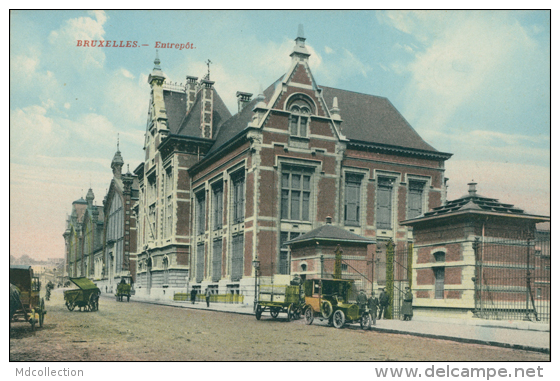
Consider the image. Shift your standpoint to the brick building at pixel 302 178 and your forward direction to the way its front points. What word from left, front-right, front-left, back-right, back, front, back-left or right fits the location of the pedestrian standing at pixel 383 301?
front-left

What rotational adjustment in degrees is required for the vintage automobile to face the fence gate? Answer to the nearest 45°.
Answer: approximately 45° to its left

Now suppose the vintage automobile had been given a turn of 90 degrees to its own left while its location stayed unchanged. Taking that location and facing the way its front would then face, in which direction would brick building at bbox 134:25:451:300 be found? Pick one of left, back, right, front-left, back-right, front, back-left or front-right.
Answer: front-left

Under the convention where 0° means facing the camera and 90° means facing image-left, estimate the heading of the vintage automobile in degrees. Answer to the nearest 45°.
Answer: approximately 315°

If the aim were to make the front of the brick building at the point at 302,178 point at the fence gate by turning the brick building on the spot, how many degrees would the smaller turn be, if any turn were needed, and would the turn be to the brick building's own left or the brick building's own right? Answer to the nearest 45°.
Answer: approximately 45° to the brick building's own left

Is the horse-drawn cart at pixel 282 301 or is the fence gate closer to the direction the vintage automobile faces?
the fence gate
